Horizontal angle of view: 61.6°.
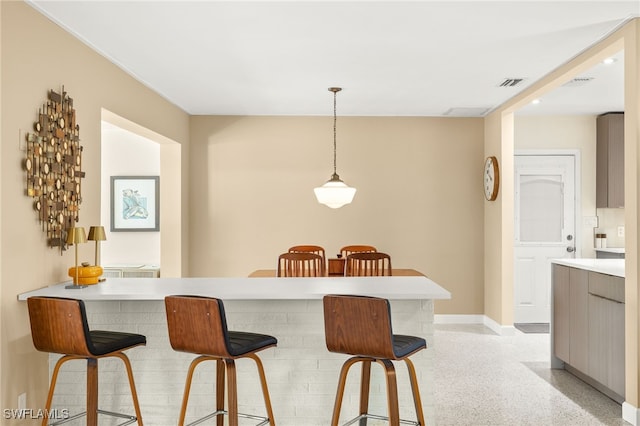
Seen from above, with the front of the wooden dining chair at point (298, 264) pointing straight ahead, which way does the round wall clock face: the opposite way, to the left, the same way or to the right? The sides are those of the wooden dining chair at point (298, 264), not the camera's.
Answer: to the left

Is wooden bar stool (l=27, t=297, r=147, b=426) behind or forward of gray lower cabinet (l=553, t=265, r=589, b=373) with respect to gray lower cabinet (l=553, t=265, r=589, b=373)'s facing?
forward

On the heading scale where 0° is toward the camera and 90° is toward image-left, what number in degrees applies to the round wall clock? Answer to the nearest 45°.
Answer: approximately 90°

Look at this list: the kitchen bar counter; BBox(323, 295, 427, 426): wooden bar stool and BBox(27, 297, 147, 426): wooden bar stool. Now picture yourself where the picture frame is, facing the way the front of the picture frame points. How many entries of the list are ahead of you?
3

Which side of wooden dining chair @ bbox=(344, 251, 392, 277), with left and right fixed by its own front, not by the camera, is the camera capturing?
back

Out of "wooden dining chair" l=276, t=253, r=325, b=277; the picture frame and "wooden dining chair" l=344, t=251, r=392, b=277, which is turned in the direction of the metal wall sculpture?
the picture frame

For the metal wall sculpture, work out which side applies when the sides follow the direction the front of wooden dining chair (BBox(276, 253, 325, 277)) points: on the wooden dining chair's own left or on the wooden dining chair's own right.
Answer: on the wooden dining chair's own left
